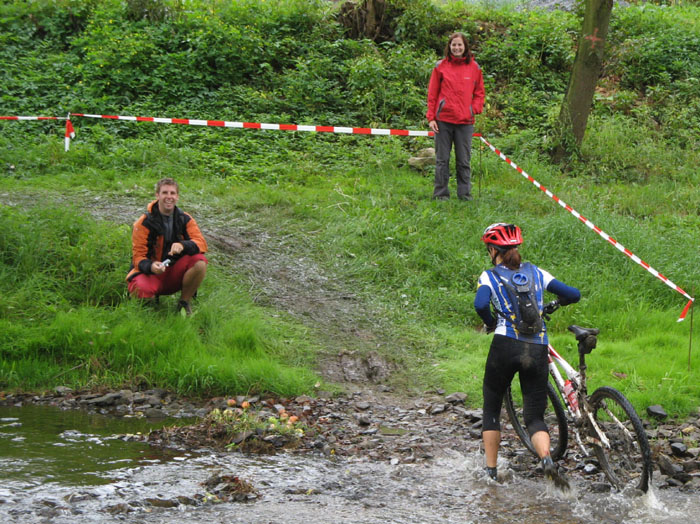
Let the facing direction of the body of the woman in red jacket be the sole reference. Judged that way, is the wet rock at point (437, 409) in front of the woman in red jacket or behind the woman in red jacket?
in front

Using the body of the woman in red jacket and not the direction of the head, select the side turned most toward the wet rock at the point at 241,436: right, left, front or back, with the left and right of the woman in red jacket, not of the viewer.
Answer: front

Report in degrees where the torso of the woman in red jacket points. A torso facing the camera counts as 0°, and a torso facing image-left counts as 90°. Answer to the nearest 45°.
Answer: approximately 0°

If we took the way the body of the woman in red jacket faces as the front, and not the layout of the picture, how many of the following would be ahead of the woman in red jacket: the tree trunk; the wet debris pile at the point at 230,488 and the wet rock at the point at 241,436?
2

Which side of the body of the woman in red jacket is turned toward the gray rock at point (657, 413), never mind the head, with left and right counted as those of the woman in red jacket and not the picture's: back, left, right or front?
front

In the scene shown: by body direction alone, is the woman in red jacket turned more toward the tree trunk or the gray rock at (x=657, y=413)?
the gray rock

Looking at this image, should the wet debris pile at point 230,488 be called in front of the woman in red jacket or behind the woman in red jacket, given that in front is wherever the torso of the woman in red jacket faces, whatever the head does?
in front

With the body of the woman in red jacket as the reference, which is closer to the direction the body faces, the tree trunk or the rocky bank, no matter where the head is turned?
the rocky bank

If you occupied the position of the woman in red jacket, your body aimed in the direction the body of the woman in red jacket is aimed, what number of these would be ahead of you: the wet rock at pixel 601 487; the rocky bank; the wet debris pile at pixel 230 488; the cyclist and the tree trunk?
4

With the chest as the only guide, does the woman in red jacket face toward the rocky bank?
yes
